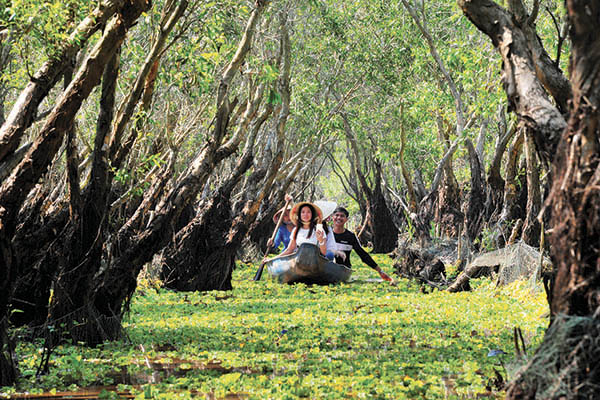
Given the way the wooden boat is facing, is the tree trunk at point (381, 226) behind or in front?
behind

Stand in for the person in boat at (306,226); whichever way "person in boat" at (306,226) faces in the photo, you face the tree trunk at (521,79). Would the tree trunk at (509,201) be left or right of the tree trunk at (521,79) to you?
left

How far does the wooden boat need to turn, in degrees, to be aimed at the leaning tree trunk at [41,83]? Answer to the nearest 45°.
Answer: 0° — it already faces it

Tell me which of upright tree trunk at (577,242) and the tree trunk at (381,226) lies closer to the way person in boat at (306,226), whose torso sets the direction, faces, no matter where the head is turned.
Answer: the upright tree trunk

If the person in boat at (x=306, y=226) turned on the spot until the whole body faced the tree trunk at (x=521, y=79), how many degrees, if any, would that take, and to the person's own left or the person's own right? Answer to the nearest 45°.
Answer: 0° — they already face it

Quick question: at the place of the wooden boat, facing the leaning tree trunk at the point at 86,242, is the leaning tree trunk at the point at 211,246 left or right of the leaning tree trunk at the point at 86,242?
right

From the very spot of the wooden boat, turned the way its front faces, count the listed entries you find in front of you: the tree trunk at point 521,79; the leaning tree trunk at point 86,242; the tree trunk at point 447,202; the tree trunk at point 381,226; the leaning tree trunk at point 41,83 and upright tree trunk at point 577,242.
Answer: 4

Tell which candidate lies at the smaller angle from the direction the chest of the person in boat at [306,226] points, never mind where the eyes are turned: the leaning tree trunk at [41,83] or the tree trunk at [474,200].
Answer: the leaning tree trunk
